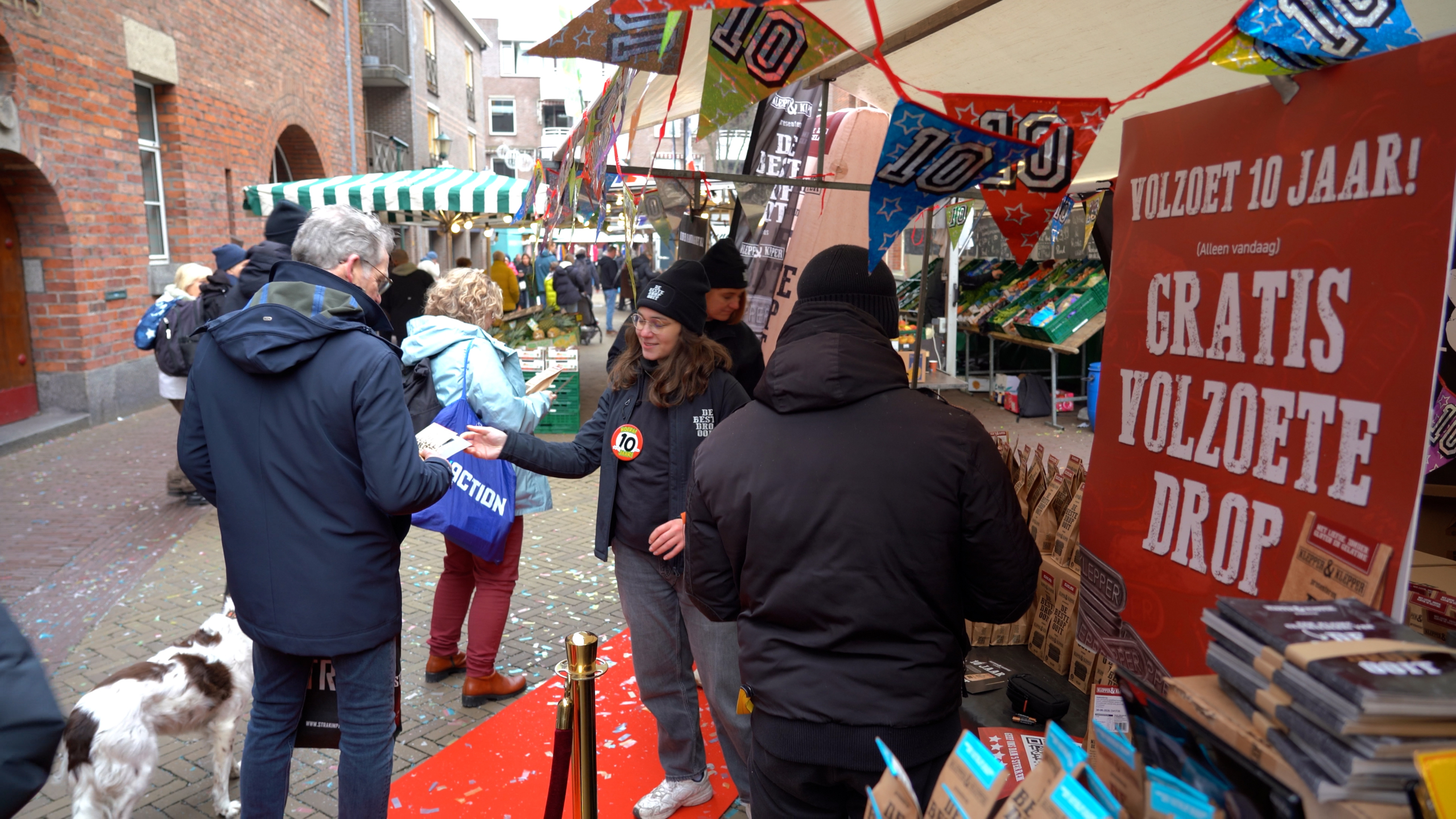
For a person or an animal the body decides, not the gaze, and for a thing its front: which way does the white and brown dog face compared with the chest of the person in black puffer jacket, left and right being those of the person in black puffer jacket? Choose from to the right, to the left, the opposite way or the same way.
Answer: the same way

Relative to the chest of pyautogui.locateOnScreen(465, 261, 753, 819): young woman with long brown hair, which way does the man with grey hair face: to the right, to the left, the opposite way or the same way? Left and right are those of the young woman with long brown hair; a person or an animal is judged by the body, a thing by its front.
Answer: the opposite way

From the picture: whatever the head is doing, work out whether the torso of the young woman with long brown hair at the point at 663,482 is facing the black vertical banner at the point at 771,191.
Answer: no

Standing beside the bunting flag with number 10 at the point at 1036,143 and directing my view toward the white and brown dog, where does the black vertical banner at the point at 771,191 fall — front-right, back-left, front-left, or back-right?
front-right

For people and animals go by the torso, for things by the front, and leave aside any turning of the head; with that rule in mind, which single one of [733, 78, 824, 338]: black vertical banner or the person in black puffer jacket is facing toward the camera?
the black vertical banner

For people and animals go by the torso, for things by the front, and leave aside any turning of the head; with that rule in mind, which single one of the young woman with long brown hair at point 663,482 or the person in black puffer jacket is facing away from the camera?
the person in black puffer jacket

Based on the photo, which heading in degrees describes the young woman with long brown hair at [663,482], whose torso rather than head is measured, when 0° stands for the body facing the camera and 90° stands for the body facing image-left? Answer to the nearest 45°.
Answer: approximately 45°

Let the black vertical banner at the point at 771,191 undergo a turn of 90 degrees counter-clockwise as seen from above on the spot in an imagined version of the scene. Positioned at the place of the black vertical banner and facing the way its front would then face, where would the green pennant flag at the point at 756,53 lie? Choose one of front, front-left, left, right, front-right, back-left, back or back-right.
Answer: right

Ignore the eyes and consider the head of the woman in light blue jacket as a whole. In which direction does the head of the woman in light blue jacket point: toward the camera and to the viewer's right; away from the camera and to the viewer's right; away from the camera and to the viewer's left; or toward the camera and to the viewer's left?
away from the camera and to the viewer's right

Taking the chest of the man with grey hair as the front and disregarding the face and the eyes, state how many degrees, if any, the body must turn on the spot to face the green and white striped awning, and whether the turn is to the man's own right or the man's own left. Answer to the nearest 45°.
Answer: approximately 45° to the man's own left

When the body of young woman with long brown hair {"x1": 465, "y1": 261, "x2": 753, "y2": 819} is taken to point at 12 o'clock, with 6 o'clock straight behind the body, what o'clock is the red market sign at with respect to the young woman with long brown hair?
The red market sign is roughly at 9 o'clock from the young woman with long brown hair.

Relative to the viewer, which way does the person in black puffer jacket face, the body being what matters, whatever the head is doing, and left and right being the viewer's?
facing away from the viewer

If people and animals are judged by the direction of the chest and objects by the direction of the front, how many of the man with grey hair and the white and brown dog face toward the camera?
0

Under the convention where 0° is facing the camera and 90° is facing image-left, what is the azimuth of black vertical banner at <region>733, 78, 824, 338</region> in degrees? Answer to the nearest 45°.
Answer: approximately 0°

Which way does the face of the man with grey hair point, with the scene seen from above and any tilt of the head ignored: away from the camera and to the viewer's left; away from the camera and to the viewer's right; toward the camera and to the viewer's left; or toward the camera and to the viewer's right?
away from the camera and to the viewer's right

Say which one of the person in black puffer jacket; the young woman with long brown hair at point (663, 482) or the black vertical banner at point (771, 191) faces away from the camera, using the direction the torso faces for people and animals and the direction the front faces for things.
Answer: the person in black puffer jacket

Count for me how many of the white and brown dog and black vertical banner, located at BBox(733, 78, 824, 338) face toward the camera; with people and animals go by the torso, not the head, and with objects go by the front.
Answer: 1

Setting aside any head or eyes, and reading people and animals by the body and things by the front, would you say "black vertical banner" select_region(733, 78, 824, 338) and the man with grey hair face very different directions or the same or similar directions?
very different directions
